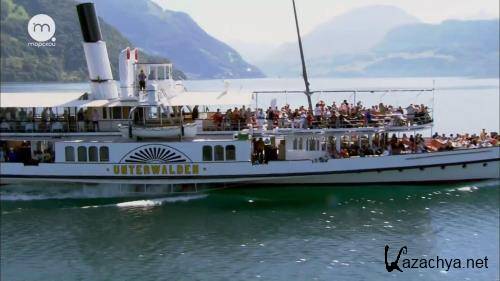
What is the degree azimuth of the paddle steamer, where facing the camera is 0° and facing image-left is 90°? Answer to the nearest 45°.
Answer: approximately 270°
